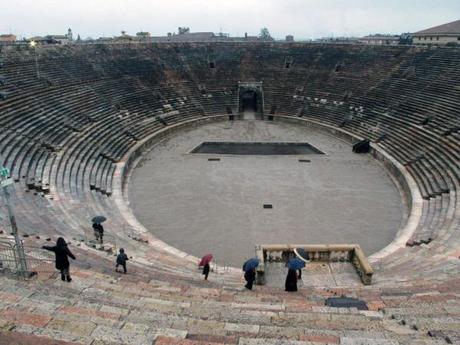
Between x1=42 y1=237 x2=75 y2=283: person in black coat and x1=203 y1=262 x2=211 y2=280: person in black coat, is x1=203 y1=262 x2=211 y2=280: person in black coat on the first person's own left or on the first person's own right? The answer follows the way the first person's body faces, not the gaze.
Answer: on the first person's own right

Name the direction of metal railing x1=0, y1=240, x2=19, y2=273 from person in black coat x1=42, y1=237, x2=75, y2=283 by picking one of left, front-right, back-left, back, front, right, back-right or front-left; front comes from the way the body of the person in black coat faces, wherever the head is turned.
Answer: front-left

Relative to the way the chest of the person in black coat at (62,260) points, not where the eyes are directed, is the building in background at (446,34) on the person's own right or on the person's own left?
on the person's own right
